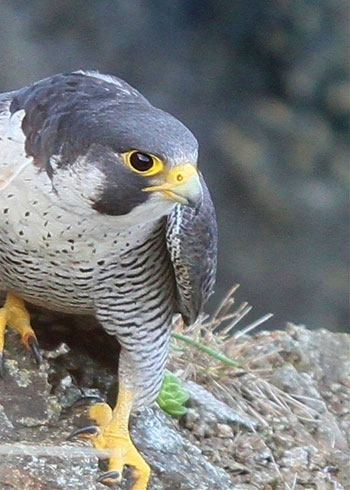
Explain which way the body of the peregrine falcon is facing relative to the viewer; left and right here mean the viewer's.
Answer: facing the viewer and to the right of the viewer

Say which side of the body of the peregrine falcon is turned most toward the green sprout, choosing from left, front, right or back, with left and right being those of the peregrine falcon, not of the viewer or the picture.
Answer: left
